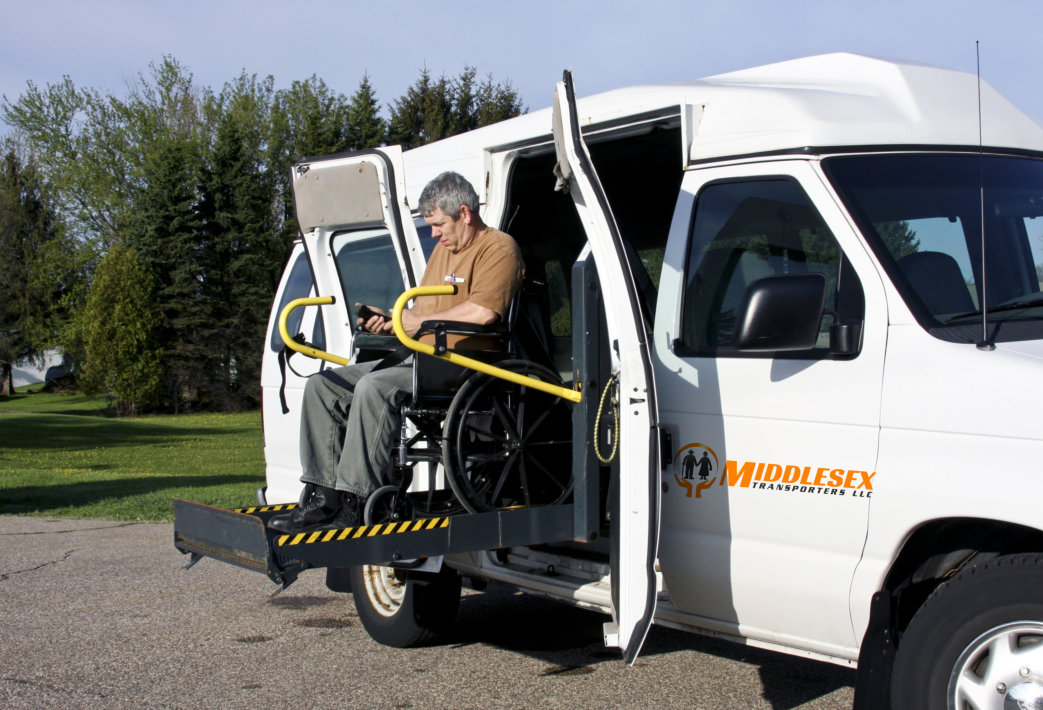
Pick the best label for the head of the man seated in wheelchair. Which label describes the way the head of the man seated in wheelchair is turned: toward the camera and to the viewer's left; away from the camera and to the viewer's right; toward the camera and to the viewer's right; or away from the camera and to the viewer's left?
toward the camera and to the viewer's left

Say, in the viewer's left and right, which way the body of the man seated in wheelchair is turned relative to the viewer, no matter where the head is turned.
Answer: facing the viewer and to the left of the viewer

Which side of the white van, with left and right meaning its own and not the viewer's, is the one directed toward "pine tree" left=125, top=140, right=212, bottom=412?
back

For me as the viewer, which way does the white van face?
facing the viewer and to the right of the viewer

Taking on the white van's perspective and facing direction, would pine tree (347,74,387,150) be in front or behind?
behind

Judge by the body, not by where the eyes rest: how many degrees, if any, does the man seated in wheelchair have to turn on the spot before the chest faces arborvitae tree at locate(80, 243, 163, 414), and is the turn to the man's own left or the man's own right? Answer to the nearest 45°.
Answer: approximately 135° to the man's own right

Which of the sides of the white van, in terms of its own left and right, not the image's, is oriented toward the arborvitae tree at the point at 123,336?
back
